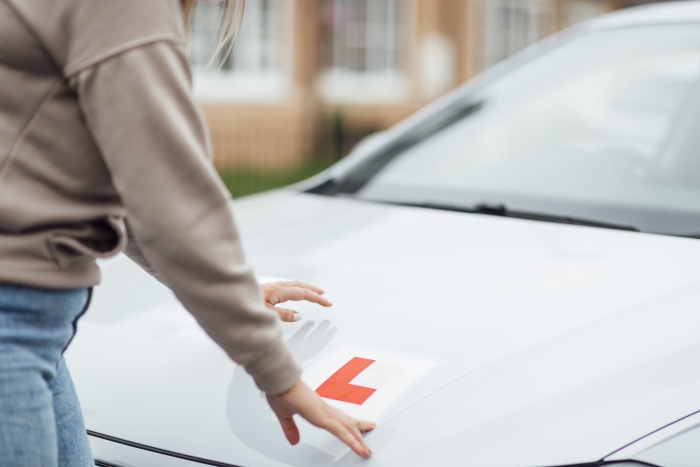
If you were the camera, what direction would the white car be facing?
facing the viewer and to the left of the viewer

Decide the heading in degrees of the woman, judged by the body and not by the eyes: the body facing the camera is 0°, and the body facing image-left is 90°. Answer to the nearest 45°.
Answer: approximately 270°

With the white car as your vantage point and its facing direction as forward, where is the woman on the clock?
The woman is roughly at 12 o'clock from the white car.

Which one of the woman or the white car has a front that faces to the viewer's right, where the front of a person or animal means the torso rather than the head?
the woman

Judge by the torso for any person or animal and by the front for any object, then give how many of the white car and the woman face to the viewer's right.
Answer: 1

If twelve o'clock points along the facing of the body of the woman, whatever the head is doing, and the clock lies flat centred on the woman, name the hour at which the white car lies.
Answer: The white car is roughly at 11 o'clock from the woman.
